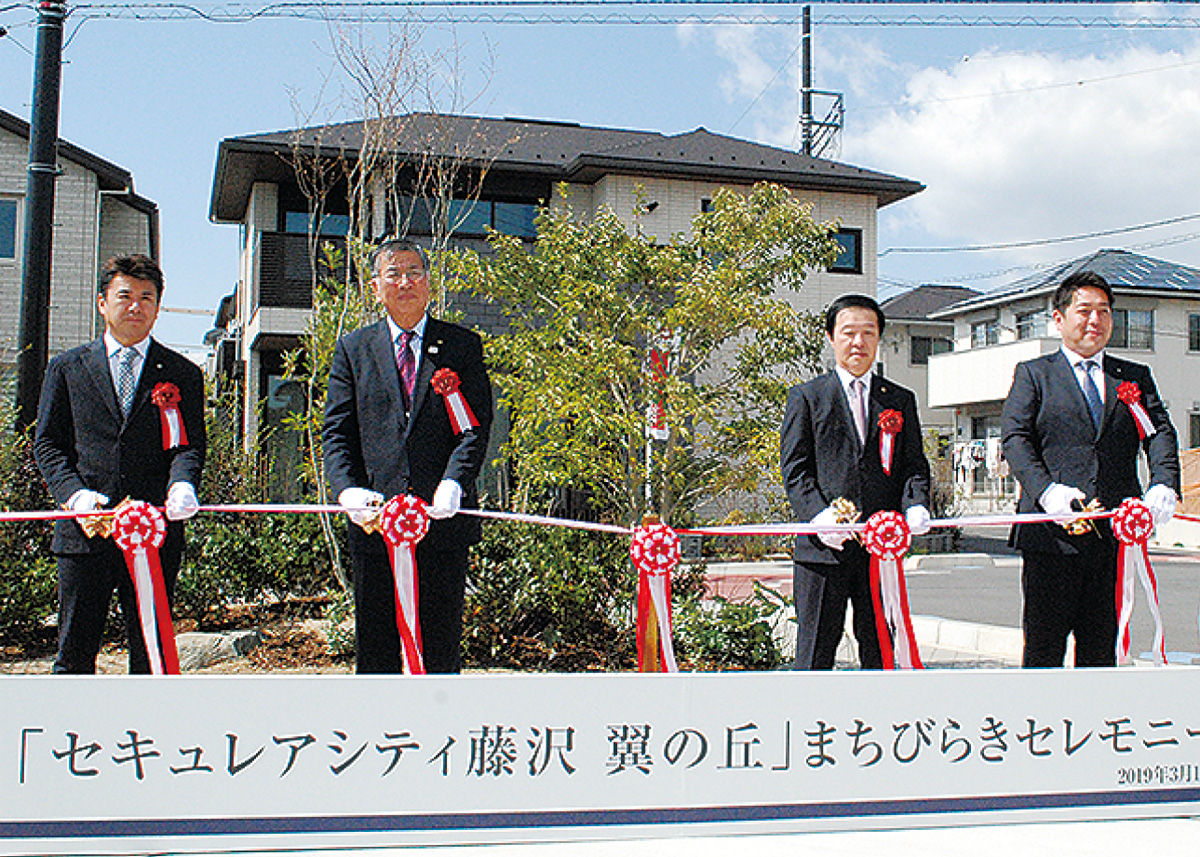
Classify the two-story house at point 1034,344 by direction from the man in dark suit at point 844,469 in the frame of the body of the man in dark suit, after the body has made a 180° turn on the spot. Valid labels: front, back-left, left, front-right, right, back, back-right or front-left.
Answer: front

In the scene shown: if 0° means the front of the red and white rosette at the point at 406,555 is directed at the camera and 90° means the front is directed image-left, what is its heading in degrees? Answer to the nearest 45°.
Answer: approximately 0°

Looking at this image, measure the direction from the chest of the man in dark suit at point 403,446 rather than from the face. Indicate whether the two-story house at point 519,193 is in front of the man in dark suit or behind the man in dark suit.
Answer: behind

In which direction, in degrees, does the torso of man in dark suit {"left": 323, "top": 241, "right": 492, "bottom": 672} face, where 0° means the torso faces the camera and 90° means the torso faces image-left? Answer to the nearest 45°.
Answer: approximately 0°

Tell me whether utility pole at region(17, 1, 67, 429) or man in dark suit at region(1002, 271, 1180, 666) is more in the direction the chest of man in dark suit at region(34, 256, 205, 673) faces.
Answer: the man in dark suit

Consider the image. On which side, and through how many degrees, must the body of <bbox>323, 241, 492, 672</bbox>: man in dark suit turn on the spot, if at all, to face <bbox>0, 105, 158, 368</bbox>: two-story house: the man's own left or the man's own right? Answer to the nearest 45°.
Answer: approximately 180°

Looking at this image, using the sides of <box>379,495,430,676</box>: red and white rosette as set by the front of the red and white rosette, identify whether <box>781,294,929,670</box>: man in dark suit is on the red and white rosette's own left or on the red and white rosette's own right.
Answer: on the red and white rosette's own left

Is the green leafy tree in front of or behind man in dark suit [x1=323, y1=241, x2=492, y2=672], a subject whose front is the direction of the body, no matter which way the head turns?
behind
